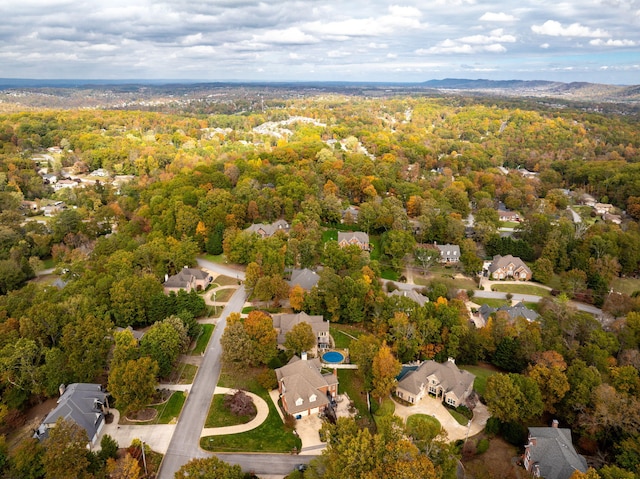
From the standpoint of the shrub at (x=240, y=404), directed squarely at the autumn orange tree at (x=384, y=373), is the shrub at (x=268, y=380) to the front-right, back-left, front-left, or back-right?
front-left

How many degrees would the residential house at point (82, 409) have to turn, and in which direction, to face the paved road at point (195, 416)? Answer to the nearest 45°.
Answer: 0° — it already faces it

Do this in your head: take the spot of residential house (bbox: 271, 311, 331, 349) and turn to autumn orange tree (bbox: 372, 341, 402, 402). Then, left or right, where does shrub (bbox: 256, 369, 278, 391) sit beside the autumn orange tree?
right

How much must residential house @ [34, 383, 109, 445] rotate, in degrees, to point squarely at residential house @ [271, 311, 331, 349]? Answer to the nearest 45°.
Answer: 0° — it already faces it

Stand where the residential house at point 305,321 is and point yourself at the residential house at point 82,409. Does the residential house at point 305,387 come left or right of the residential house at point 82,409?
left

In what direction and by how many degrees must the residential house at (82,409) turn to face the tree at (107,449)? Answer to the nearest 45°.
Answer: approximately 90° to its right

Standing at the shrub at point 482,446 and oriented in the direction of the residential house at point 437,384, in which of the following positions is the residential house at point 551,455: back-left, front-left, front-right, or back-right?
back-right

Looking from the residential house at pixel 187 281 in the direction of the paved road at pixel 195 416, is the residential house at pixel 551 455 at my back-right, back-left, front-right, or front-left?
front-left

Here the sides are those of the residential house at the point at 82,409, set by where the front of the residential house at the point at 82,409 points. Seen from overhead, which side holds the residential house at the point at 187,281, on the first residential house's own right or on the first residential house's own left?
on the first residential house's own left

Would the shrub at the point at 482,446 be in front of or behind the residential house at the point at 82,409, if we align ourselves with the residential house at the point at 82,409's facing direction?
in front

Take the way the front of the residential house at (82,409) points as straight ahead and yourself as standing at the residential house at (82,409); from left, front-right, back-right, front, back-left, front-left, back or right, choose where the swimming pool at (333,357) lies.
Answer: front

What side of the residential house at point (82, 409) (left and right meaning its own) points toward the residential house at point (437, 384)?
front

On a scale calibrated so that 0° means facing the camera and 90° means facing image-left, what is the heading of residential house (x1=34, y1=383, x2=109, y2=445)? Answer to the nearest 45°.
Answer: approximately 270°

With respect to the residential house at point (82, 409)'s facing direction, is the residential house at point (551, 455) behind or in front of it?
in front

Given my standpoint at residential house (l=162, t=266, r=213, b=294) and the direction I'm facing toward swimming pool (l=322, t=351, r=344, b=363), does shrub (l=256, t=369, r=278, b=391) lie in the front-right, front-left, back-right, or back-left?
front-right
